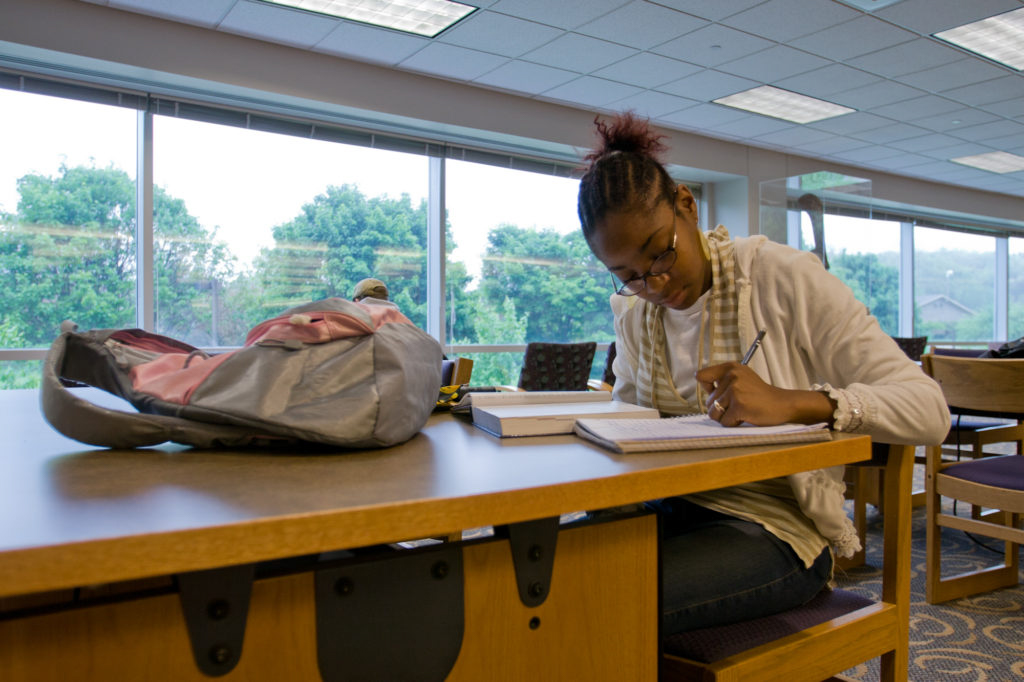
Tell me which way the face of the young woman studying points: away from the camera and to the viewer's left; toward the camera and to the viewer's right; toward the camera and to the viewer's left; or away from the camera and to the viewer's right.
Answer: toward the camera and to the viewer's left

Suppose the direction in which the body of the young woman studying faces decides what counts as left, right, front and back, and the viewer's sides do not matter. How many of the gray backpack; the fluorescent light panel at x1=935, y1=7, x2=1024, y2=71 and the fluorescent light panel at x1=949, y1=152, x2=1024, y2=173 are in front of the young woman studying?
1

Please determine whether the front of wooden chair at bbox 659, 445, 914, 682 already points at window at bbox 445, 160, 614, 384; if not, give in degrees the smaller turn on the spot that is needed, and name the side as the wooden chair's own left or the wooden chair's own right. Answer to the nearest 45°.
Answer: approximately 90° to the wooden chair's own right

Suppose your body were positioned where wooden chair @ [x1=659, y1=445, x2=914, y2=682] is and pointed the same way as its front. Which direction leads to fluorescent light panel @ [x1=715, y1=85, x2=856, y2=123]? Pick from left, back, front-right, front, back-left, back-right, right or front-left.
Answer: back-right

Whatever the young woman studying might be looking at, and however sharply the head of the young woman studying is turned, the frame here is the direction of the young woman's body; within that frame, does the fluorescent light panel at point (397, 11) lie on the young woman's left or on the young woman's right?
on the young woman's right

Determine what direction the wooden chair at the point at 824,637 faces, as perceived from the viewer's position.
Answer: facing the viewer and to the left of the viewer

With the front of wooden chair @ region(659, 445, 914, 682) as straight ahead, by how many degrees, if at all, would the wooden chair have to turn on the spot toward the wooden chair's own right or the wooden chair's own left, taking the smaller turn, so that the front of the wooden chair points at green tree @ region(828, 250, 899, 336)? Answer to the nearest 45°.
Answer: approximately 135° to the wooden chair's own right

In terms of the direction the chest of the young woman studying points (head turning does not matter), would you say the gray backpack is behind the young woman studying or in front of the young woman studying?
in front

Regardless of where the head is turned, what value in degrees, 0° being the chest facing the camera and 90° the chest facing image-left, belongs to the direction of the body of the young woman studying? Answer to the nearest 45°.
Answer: approximately 45°

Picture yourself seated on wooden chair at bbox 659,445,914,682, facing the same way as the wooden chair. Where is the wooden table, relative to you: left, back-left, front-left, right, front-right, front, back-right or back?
front

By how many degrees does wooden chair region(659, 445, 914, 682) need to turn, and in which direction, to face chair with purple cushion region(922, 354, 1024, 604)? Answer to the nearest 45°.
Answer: approximately 135° to its right

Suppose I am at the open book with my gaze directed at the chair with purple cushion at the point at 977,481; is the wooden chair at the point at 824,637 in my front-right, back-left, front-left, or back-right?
front-right

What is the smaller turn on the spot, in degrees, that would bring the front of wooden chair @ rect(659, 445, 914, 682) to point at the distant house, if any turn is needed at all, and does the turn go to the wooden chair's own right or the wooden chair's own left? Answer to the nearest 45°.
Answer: approximately 135° to the wooden chair's own right

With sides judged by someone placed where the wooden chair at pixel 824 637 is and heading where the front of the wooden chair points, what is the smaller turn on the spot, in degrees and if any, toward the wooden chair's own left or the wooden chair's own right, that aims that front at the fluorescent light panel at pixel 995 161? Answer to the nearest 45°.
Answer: approximately 135° to the wooden chair's own right

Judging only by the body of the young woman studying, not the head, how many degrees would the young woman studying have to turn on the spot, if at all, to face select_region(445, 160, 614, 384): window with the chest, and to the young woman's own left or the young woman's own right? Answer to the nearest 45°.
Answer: approximately 90° to the young woman's own right

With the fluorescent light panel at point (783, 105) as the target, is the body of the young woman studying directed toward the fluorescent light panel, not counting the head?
no
